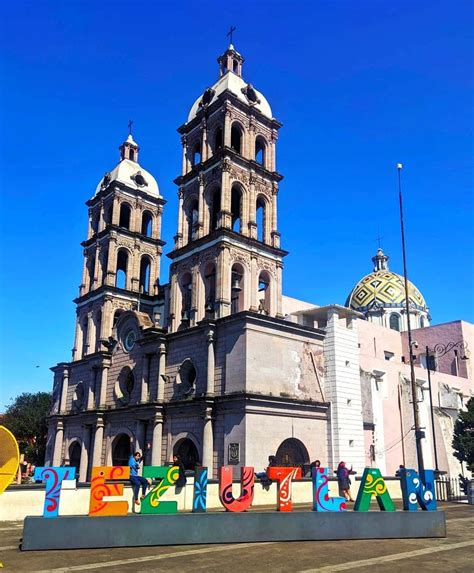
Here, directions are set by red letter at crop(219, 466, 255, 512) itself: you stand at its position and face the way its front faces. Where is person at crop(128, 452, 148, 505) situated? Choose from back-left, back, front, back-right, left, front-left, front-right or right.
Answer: back-right

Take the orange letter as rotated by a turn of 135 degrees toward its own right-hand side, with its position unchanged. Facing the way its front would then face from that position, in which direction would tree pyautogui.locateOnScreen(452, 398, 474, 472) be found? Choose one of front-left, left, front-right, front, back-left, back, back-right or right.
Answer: right

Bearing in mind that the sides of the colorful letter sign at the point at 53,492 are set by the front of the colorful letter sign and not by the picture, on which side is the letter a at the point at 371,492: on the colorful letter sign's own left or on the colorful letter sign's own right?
on the colorful letter sign's own left

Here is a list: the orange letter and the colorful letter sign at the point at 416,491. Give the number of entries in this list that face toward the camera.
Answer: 2

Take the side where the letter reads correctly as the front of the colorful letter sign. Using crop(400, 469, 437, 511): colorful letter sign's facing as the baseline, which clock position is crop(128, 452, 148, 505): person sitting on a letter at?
The person sitting on a letter is roughly at 3 o'clock from the colorful letter sign.

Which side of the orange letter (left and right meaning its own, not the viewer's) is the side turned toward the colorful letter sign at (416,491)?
left

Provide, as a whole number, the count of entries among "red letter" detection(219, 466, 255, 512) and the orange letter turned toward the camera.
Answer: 2

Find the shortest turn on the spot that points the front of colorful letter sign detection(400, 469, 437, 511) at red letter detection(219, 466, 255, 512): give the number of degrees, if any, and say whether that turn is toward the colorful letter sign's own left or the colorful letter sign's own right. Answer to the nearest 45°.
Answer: approximately 90° to the colorful letter sign's own right

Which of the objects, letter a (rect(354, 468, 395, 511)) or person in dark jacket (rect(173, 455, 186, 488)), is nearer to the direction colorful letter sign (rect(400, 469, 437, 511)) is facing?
the letter a

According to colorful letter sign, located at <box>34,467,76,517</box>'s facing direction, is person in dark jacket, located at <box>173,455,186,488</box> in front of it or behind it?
behind

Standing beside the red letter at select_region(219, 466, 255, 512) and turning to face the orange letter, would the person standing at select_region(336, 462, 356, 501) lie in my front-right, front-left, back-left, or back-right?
back-right
